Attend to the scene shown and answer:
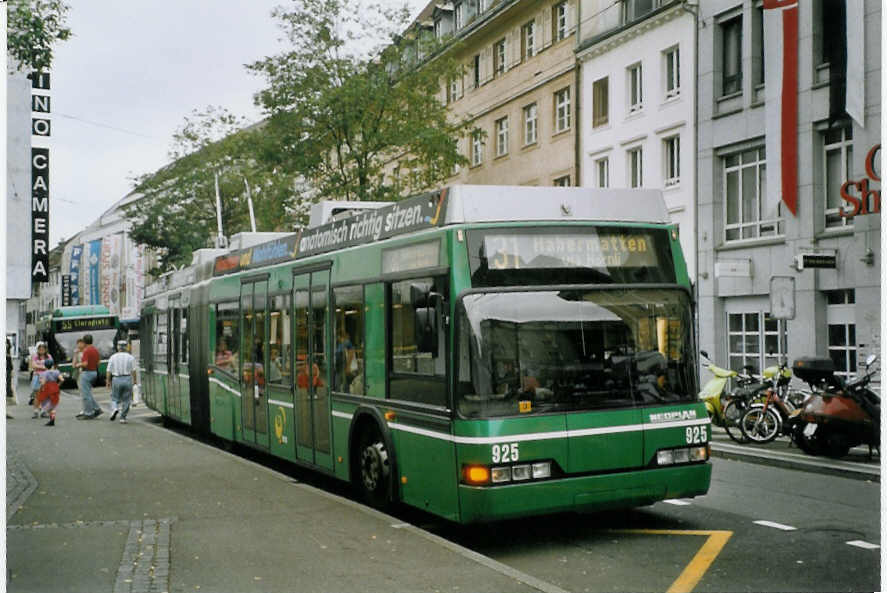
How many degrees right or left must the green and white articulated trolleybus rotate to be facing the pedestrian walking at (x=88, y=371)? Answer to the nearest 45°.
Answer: approximately 180°

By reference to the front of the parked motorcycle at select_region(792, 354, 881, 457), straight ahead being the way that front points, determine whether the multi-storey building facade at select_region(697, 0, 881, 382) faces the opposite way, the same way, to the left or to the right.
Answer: the opposite way

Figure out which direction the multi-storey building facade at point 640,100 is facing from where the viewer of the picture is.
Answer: facing the viewer and to the left of the viewer

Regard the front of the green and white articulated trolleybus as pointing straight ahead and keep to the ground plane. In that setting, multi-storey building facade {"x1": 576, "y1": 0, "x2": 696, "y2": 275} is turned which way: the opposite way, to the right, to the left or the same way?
to the right

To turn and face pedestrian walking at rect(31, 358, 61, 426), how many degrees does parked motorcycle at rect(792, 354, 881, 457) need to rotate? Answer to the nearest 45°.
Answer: approximately 135° to its left

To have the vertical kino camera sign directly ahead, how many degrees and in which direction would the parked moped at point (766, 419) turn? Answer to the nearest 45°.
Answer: approximately 45° to its right

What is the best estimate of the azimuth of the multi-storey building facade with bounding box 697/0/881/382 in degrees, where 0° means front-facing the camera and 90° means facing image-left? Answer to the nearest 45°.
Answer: approximately 45°

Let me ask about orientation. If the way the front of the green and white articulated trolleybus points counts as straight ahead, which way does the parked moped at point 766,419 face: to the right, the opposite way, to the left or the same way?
to the right

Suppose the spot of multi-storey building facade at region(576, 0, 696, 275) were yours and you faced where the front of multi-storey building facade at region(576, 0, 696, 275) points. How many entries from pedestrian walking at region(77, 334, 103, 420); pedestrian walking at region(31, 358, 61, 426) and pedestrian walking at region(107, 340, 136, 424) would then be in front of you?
3

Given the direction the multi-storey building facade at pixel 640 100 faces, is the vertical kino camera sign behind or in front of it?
in front

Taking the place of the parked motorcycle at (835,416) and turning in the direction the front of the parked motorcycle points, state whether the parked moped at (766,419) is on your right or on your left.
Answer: on your left

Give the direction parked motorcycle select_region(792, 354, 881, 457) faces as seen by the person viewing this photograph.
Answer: facing away from the viewer and to the right of the viewer

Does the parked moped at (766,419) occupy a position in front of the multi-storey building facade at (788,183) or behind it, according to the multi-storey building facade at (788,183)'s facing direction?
in front

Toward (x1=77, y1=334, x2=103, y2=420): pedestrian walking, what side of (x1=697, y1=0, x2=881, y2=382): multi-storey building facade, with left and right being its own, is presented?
front
